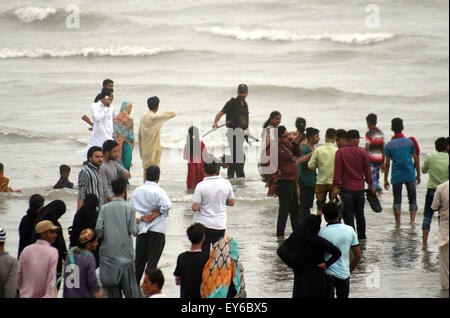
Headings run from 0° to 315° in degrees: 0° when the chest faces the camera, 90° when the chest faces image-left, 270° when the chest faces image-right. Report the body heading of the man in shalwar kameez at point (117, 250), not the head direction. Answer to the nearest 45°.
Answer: approximately 180°

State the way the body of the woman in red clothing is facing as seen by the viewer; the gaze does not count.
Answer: away from the camera

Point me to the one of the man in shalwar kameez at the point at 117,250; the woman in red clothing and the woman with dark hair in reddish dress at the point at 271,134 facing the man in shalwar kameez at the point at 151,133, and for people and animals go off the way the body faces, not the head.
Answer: the man in shalwar kameez at the point at 117,250

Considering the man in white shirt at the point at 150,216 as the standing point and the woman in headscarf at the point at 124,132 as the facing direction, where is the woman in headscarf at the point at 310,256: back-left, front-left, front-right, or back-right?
back-right

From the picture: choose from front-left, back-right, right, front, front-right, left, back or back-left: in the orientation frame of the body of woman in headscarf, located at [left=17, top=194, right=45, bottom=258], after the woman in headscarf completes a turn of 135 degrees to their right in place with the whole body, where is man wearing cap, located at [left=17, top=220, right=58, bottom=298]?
front

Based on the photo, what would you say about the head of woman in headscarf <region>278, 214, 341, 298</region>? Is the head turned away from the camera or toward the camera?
away from the camera

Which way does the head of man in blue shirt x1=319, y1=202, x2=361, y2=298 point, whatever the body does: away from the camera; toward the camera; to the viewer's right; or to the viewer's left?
away from the camera

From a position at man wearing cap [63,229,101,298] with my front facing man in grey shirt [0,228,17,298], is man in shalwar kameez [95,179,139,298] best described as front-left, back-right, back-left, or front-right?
back-right
